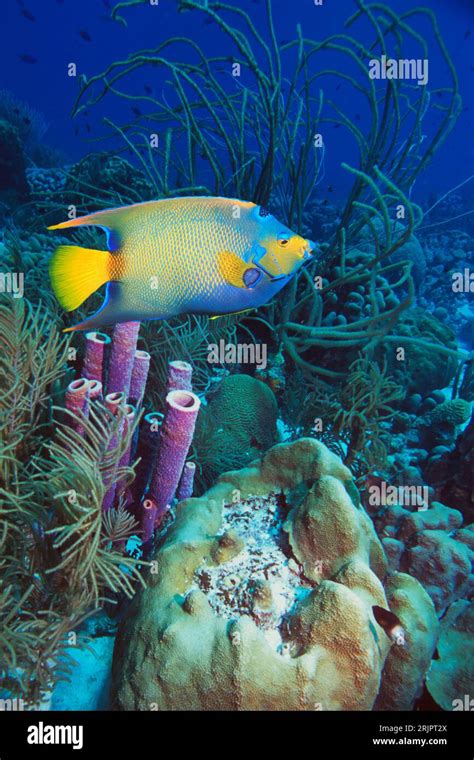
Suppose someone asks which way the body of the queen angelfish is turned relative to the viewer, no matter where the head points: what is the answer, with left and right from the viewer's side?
facing to the right of the viewer
